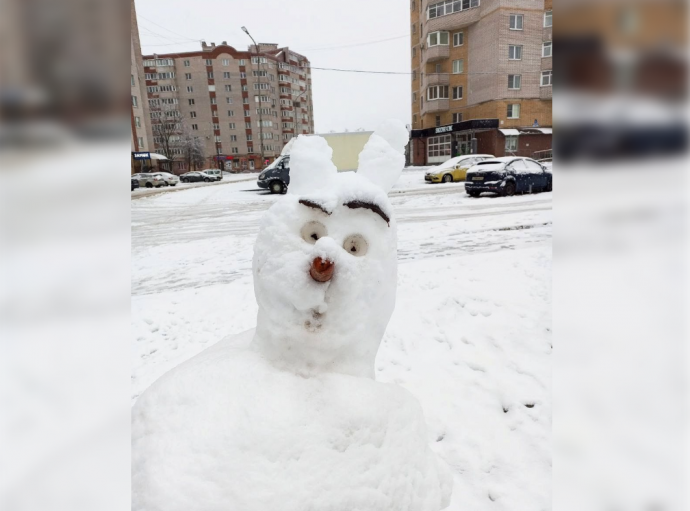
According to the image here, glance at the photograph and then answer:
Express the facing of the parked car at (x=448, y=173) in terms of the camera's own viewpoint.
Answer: facing the viewer and to the left of the viewer

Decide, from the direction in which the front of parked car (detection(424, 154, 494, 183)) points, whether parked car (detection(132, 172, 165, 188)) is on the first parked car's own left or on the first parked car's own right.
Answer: on the first parked car's own right

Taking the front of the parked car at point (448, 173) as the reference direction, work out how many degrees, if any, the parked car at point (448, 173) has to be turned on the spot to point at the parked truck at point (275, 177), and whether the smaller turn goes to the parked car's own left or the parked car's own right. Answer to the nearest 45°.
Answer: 0° — it already faces it

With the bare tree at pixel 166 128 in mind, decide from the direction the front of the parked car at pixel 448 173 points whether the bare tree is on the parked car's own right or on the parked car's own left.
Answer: on the parked car's own right

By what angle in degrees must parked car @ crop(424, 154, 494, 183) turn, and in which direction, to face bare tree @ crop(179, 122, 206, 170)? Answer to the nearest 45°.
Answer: approximately 90° to its right

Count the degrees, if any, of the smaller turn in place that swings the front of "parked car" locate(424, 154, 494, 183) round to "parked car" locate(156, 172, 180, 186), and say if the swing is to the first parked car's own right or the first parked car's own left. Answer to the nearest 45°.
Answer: approximately 45° to the first parked car's own right

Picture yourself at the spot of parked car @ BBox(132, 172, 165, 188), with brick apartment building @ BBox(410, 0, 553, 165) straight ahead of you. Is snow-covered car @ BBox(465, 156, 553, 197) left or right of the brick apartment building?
right

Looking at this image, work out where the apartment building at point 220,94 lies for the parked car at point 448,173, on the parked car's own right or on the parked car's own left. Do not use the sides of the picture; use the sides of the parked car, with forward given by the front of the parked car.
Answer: on the parked car's own right

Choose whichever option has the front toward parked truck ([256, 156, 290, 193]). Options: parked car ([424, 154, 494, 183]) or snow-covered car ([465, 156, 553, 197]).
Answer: parked car ([424, 154, 494, 183])
